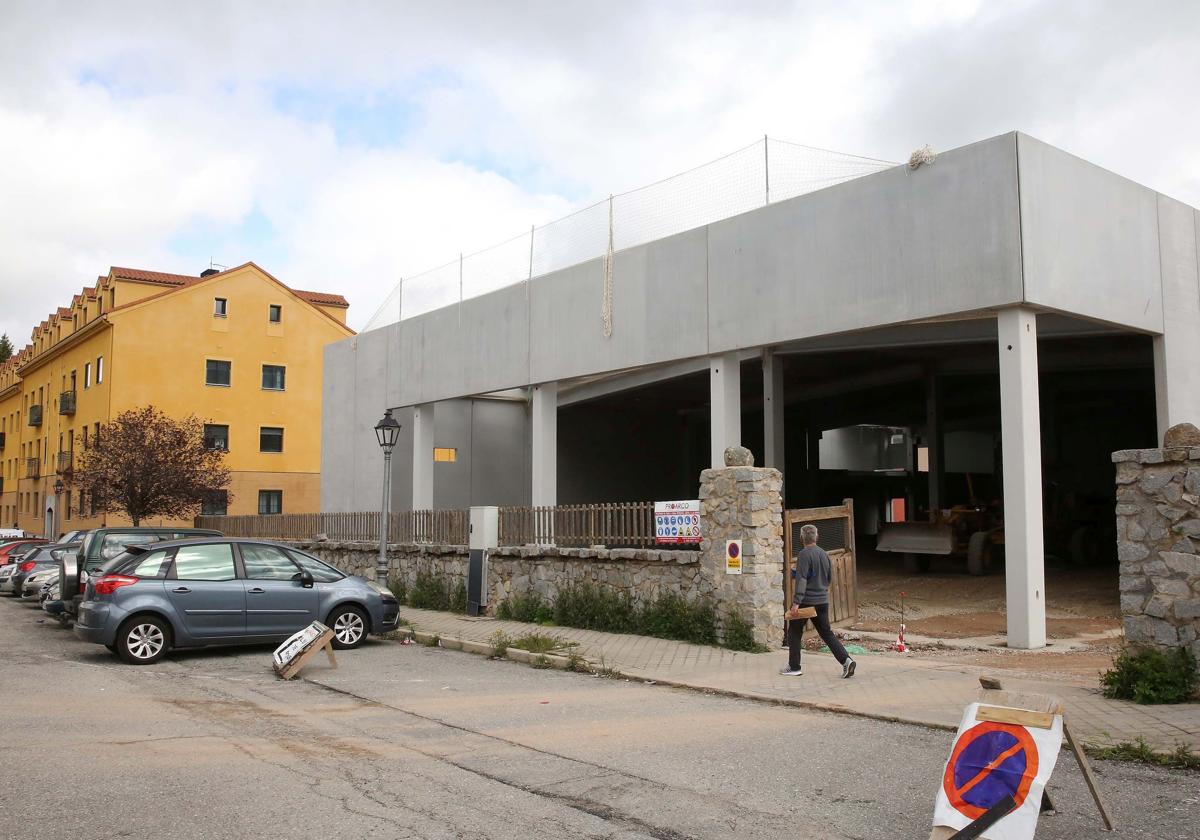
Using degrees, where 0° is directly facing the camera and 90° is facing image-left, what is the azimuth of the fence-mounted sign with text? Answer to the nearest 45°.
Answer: approximately 45°

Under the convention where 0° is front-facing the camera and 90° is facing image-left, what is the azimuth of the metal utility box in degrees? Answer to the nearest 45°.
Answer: approximately 45°

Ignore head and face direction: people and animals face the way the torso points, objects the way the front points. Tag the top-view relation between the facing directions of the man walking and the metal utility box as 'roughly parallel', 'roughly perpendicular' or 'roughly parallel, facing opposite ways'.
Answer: roughly perpendicular

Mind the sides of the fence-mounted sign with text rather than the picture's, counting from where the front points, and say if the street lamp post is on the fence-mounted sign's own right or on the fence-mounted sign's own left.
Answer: on the fence-mounted sign's own right

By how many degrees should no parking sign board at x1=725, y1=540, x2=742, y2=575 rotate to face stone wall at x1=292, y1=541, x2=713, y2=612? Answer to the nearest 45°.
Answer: approximately 90° to its right

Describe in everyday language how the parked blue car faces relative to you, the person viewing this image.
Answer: facing to the right of the viewer

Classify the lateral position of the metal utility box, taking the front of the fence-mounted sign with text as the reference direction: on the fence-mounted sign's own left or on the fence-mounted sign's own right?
on the fence-mounted sign's own right
